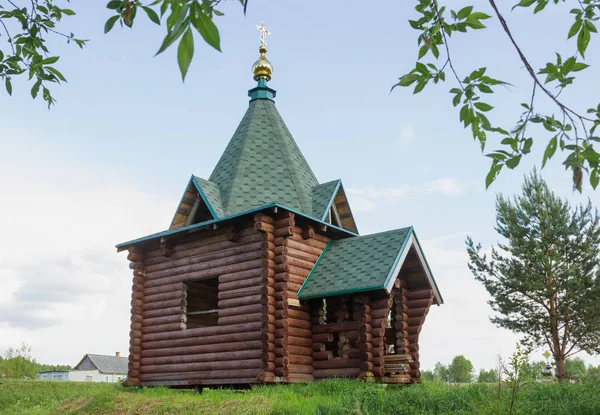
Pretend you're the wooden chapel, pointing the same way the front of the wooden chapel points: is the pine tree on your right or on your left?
on your left

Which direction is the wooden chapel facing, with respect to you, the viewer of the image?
facing the viewer and to the right of the viewer
